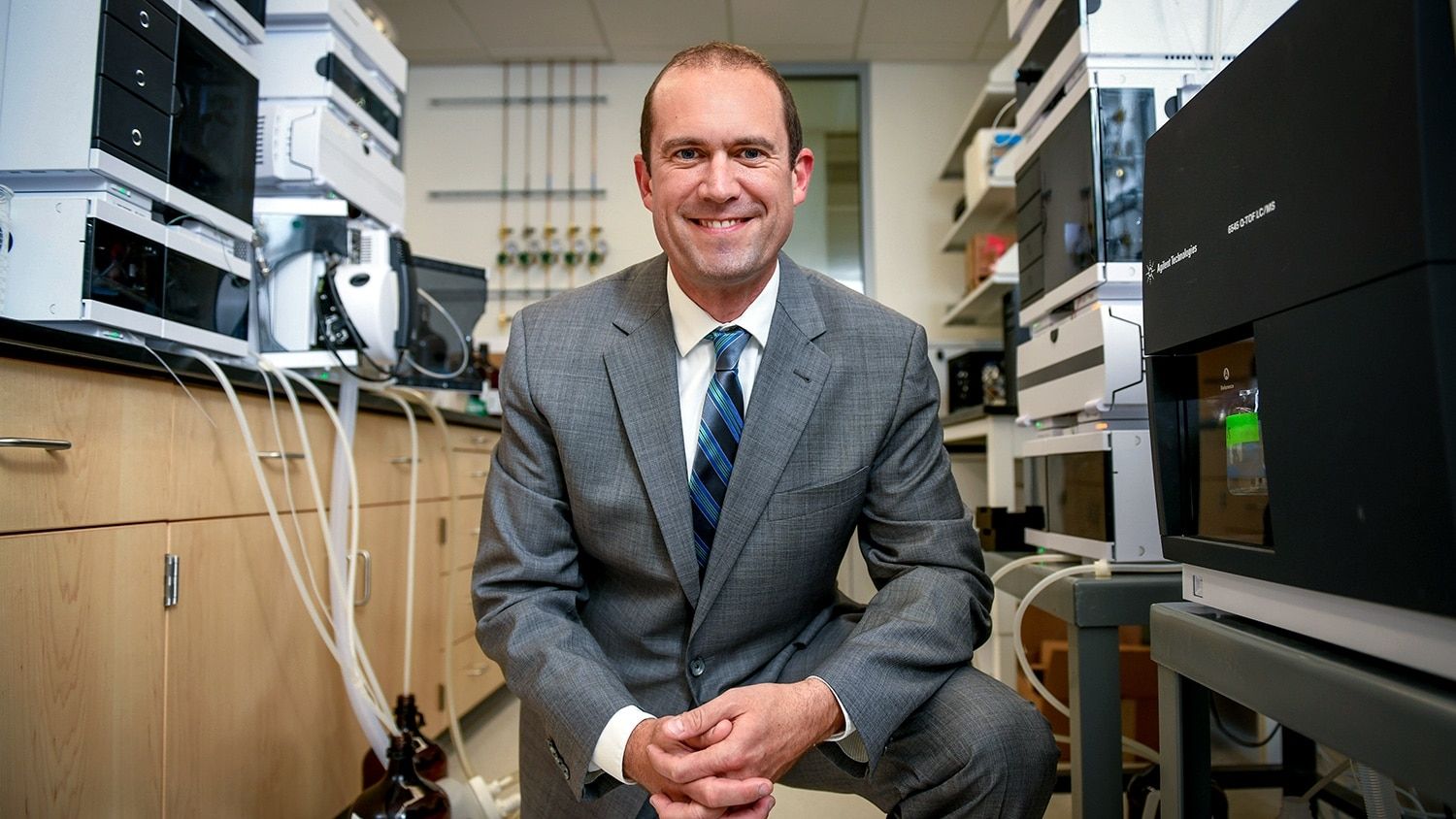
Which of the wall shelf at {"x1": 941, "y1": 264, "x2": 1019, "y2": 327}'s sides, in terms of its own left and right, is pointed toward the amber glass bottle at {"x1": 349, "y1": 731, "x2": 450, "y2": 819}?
left

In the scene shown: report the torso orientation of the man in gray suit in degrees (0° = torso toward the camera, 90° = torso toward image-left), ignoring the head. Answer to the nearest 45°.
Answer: approximately 0°

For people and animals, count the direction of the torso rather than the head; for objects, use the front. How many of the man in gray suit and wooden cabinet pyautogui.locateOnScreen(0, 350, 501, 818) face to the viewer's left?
0

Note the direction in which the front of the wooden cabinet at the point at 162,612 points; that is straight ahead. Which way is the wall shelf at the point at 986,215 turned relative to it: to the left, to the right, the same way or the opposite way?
the opposite way

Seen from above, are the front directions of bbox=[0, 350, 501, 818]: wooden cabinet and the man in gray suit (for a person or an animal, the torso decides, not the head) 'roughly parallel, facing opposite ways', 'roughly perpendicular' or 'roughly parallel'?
roughly perpendicular

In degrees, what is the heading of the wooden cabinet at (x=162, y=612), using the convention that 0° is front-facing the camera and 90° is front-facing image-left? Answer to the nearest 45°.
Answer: approximately 315°

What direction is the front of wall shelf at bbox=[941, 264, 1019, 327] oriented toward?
to the viewer's left

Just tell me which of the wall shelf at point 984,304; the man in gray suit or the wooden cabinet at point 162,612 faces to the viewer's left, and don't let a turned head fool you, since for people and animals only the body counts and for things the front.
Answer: the wall shelf

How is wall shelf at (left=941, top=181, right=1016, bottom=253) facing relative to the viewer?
to the viewer's left

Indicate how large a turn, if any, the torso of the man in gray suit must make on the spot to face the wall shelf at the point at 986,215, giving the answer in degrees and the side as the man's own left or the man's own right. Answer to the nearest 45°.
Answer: approximately 180°

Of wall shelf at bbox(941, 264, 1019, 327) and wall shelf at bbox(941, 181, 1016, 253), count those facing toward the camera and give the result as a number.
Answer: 0
